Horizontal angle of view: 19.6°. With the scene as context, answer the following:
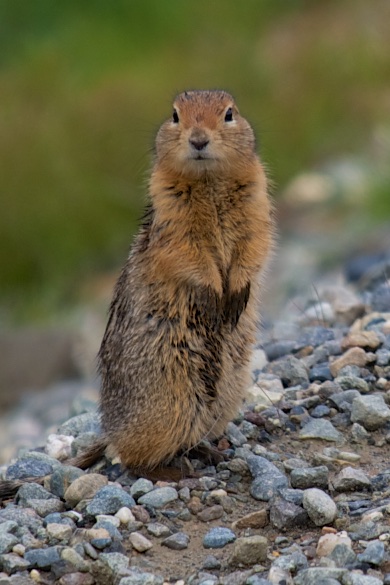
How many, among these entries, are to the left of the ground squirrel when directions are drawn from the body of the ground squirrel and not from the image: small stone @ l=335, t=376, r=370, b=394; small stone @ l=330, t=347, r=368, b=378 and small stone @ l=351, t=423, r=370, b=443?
3

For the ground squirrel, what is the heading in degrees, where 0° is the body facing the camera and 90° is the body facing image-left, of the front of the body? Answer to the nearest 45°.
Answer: approximately 315°

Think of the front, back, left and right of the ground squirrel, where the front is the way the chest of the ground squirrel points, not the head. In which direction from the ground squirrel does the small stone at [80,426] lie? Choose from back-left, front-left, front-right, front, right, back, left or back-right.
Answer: back

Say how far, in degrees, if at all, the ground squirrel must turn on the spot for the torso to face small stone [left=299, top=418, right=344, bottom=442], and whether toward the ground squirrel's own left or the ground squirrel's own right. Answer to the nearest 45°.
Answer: approximately 90° to the ground squirrel's own left

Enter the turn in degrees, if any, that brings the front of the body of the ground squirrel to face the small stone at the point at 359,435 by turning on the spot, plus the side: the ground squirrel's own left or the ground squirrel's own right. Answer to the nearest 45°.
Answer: approximately 90° to the ground squirrel's own left

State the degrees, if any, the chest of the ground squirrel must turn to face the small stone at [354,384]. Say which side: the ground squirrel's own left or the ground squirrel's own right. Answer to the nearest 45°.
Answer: approximately 90° to the ground squirrel's own left

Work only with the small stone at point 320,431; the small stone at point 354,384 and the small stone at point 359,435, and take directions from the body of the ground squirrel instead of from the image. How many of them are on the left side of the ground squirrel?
3
